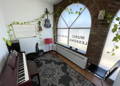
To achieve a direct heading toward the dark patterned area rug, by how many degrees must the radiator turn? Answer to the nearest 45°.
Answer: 0° — it already faces it

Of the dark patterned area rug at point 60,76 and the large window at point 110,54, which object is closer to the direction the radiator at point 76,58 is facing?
the dark patterned area rug

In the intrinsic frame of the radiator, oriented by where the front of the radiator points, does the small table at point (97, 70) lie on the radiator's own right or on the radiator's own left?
on the radiator's own left

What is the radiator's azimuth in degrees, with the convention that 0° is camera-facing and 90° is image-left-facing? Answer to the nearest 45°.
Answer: approximately 45°

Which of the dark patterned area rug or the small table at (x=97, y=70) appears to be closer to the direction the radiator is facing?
the dark patterned area rug
